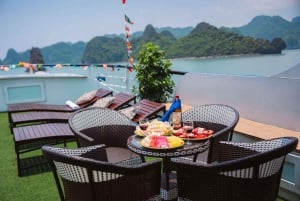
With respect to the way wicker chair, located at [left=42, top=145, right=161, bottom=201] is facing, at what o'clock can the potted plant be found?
The potted plant is roughly at 11 o'clock from the wicker chair.

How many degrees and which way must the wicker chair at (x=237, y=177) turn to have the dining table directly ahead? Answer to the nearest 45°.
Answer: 0° — it already faces it

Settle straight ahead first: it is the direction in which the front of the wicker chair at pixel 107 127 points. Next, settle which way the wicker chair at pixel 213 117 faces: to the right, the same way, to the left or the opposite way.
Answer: to the right

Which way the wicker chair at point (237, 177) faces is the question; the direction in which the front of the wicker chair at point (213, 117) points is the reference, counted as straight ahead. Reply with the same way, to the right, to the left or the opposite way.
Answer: to the right

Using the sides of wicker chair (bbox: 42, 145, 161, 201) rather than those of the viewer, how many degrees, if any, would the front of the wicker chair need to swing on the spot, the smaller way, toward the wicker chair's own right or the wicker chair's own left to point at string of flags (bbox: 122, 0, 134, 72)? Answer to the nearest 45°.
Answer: approximately 45° to the wicker chair's own left

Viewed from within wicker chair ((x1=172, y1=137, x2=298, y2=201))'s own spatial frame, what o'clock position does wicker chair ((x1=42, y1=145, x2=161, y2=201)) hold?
wicker chair ((x1=42, y1=145, x2=161, y2=201)) is roughly at 10 o'clock from wicker chair ((x1=172, y1=137, x2=298, y2=201)).

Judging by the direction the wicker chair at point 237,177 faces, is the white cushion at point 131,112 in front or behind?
in front

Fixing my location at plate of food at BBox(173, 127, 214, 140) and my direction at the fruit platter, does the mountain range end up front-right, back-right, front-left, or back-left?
back-right

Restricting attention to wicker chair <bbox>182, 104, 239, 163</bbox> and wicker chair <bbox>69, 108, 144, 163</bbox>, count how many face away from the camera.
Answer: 0

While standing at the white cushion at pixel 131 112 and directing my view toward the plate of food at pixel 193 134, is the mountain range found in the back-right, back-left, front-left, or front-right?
back-left

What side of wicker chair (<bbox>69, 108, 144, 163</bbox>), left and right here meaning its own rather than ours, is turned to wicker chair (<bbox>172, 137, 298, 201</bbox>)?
front

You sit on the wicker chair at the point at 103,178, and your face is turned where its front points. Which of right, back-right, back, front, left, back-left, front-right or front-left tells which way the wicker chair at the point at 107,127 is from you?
front-left

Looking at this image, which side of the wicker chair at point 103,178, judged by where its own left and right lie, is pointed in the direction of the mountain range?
front

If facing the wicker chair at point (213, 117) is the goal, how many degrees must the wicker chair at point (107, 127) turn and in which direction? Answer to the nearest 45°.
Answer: approximately 45° to its left

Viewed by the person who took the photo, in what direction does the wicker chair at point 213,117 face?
facing the viewer and to the left of the viewer

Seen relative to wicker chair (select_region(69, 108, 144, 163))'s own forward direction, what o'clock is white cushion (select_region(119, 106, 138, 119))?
The white cushion is roughly at 8 o'clock from the wicker chair.

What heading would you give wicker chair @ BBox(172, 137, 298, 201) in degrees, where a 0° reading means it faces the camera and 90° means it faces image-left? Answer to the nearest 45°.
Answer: approximately 135°

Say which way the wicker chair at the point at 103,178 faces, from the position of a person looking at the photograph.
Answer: facing away from the viewer and to the right of the viewer

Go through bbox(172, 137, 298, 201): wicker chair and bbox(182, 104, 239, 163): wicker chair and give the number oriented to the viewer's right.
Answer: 0

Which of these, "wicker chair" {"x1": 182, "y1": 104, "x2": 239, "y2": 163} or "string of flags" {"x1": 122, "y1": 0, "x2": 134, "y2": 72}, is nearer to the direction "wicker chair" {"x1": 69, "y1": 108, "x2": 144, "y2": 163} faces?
the wicker chair
